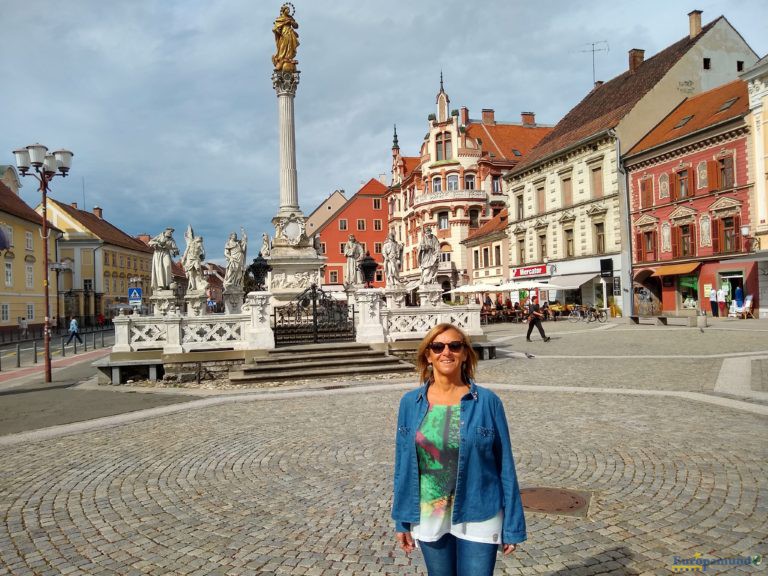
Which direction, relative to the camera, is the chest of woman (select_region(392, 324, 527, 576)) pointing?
toward the camera

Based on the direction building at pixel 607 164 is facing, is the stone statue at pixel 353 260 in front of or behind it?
in front

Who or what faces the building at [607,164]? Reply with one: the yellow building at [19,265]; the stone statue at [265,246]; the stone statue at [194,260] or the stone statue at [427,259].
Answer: the yellow building

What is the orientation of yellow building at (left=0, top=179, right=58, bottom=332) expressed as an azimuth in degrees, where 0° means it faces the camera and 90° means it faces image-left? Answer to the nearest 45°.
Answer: approximately 315°

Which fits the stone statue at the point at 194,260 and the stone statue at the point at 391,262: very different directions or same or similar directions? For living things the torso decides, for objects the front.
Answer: same or similar directions

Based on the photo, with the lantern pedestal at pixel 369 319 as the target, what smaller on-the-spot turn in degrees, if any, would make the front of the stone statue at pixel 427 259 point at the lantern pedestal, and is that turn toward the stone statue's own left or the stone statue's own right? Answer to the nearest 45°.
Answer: approximately 45° to the stone statue's own right

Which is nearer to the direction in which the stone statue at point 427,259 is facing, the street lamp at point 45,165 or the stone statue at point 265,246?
the street lamp

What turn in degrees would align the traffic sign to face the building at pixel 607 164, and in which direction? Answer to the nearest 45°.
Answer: approximately 90° to its left

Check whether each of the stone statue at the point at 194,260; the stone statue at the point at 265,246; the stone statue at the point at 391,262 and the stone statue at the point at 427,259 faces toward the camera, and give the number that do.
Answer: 4

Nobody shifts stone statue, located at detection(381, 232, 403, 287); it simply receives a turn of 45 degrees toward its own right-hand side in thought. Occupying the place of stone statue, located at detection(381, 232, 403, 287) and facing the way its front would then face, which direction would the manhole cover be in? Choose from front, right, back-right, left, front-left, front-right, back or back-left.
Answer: front-left

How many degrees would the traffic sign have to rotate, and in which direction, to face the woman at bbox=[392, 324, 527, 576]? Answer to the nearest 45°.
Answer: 0° — it already faces them

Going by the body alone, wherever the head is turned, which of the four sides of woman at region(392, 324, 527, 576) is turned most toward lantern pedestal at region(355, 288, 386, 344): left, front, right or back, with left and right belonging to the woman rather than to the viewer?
back

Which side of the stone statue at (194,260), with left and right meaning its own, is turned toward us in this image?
front

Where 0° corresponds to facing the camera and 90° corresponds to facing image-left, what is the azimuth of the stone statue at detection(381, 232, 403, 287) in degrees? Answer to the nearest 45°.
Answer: approximately 0°

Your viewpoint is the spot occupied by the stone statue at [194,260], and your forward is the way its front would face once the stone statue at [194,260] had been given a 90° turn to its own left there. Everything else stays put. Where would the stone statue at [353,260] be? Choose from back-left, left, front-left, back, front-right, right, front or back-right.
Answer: front-left

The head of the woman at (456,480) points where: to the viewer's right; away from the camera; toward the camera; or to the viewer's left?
toward the camera

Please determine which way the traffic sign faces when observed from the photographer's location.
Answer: facing the viewer
